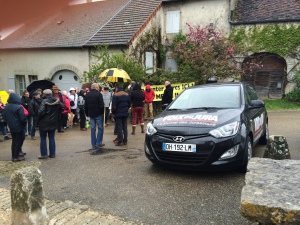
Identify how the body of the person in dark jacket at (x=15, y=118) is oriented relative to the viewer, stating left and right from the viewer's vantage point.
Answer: facing away from the viewer and to the right of the viewer

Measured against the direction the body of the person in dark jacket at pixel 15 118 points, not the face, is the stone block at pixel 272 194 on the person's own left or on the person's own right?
on the person's own right

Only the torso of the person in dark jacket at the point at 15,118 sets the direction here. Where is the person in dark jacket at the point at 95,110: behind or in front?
in front

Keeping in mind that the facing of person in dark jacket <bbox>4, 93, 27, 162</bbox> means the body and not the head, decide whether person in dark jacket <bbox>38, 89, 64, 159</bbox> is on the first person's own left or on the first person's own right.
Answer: on the first person's own right

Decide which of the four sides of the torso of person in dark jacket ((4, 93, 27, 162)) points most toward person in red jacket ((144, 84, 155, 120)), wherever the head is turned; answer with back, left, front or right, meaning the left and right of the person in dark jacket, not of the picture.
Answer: front

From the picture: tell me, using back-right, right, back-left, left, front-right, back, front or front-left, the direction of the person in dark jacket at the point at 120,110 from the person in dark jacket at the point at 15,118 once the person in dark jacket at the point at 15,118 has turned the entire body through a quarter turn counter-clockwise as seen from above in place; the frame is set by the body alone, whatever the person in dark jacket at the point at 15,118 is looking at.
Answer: back-right

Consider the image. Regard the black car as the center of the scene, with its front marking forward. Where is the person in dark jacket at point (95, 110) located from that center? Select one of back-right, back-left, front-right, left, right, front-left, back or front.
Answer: right

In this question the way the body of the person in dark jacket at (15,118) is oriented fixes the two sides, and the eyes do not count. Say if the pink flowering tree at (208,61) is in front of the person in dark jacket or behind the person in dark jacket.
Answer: in front

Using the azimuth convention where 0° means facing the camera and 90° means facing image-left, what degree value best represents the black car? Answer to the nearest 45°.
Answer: approximately 45°

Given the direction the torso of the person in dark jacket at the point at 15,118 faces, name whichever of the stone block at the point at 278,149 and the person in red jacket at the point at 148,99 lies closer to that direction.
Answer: the person in red jacket
